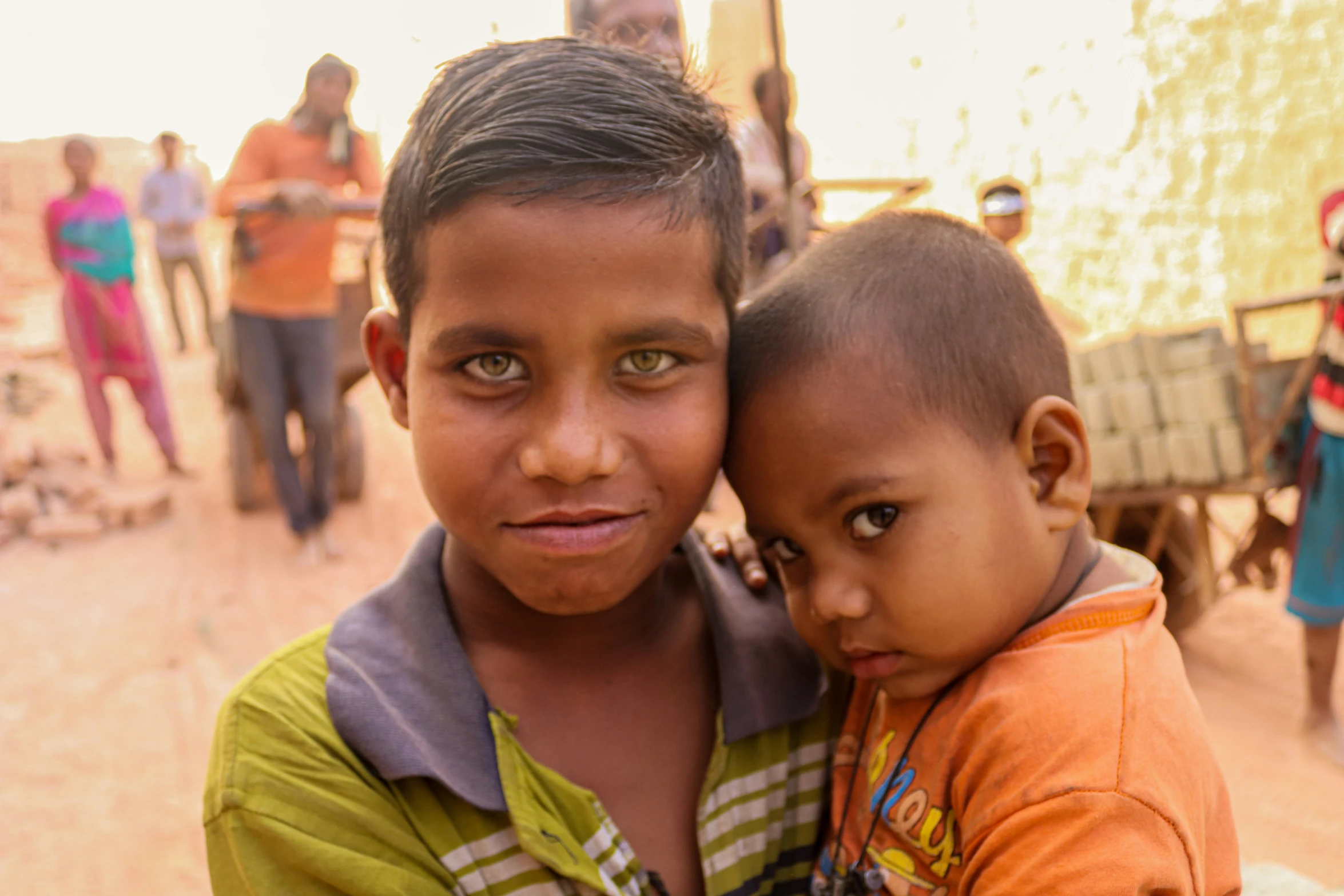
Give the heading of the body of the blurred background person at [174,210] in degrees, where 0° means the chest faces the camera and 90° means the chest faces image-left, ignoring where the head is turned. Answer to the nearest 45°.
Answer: approximately 0°

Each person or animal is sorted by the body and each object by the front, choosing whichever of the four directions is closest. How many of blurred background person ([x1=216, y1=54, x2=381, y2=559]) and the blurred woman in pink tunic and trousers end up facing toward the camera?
2

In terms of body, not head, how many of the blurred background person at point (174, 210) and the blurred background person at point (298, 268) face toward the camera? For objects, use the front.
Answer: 2
